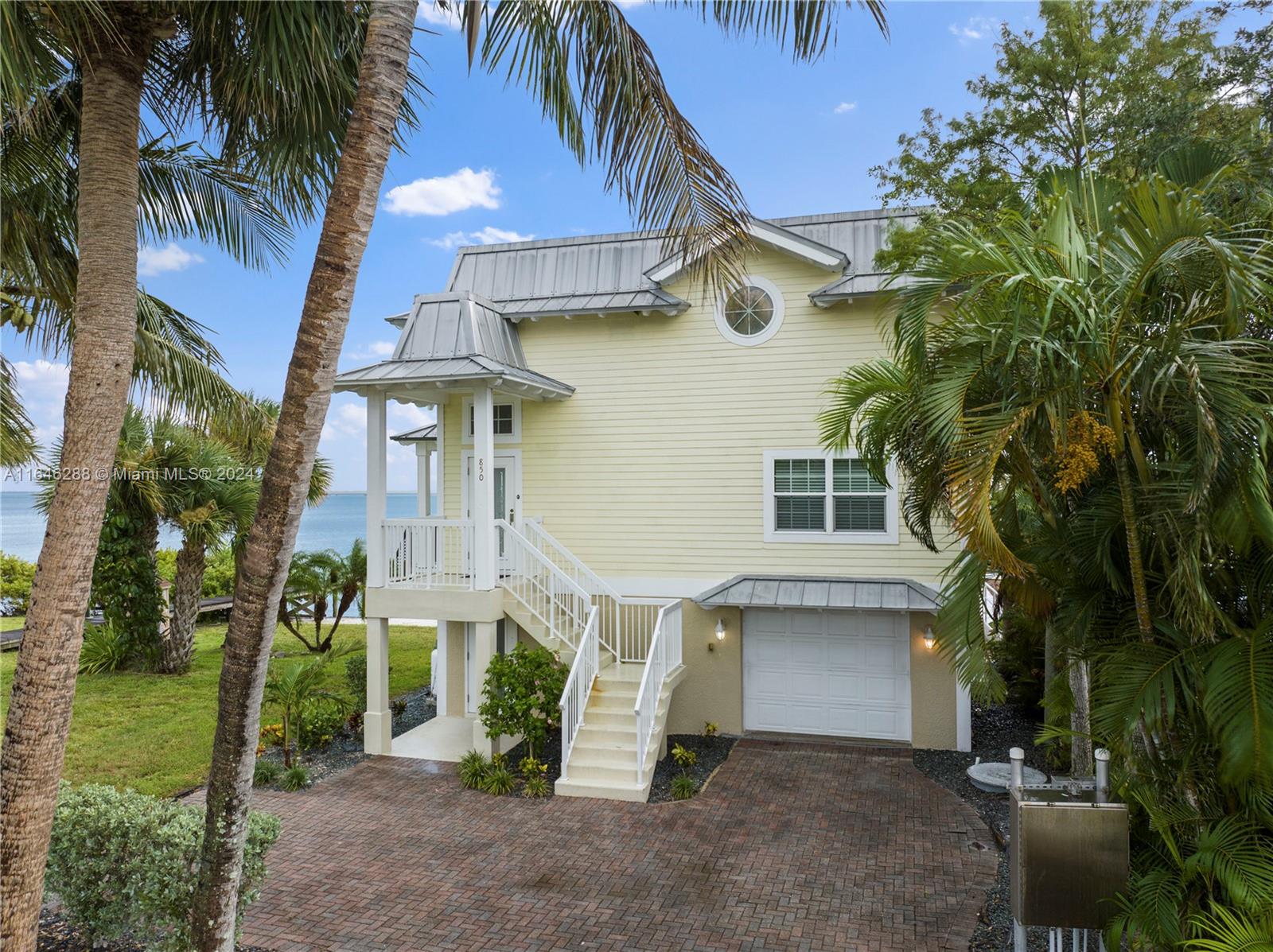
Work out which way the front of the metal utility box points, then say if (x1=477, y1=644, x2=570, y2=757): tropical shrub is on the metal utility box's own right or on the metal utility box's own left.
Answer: on the metal utility box's own right

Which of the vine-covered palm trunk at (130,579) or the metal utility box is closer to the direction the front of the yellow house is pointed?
the metal utility box

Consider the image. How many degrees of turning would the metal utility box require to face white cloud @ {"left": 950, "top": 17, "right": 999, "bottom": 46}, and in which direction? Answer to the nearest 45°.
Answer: approximately 180°

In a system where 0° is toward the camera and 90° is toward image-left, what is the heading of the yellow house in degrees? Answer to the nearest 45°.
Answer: approximately 0°

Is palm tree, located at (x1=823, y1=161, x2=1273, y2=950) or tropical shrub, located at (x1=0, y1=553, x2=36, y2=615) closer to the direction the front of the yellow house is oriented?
the palm tree

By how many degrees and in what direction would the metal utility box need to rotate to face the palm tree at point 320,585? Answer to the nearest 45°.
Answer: approximately 135° to its right

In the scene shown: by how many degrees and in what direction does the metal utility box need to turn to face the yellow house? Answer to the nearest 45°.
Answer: approximately 135° to its right

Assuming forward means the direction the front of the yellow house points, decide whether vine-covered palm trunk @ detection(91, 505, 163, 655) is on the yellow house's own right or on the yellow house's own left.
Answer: on the yellow house's own right

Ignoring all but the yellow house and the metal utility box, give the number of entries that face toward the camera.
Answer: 2

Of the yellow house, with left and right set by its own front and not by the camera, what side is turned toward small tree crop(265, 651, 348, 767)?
right

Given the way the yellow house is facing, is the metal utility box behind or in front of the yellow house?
in front

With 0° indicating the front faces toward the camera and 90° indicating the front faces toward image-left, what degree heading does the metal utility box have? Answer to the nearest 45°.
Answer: approximately 0°
